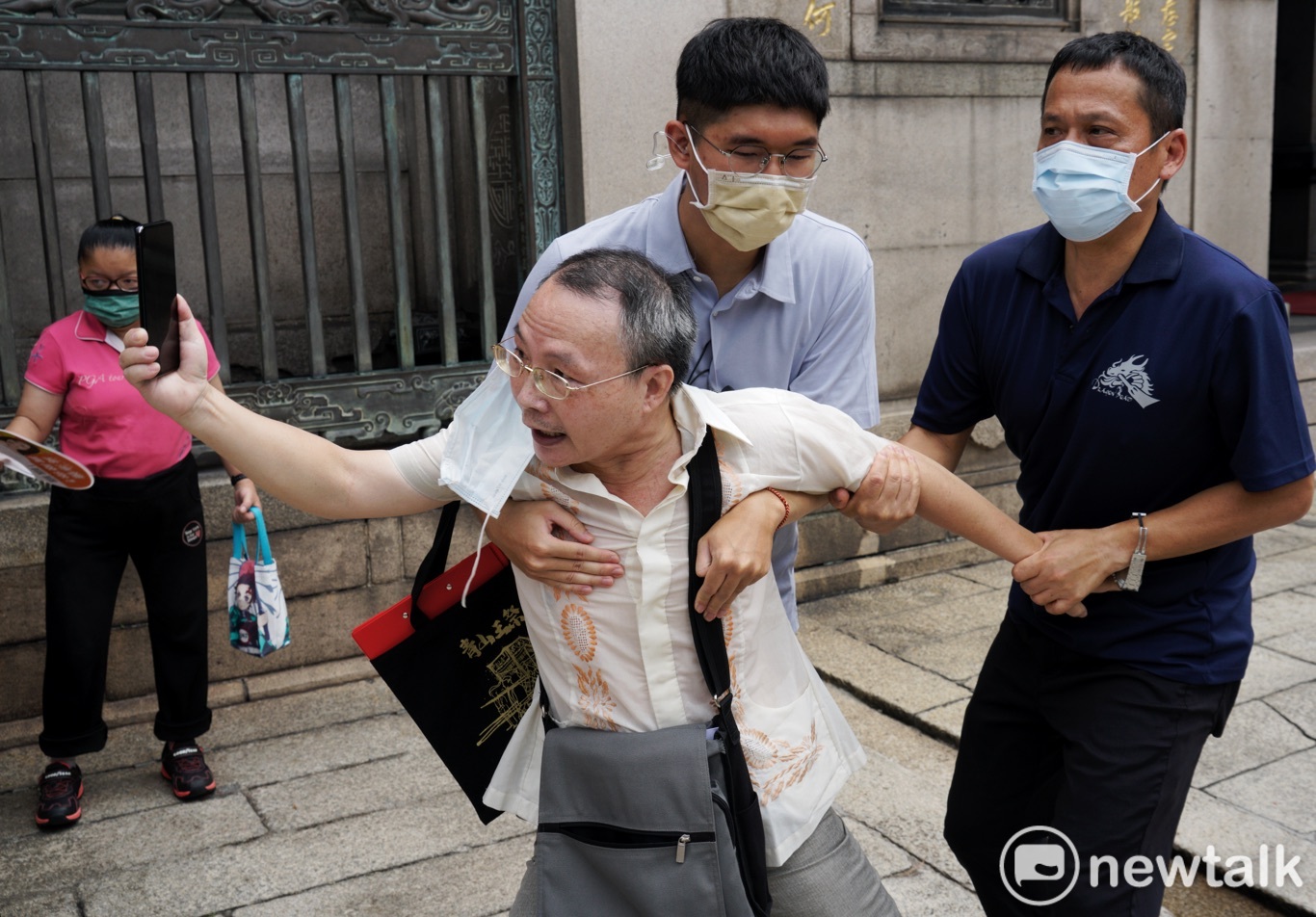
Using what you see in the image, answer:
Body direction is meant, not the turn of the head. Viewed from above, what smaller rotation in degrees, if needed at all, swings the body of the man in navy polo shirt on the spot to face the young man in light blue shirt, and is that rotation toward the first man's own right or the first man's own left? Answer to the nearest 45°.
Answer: approximately 45° to the first man's own right

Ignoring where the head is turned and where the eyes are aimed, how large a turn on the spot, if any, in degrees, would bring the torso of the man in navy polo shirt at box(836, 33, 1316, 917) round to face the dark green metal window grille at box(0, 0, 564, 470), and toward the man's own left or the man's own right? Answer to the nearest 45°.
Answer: approximately 90° to the man's own right

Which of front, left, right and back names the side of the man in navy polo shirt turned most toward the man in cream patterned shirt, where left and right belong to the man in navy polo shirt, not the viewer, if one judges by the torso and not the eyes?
front

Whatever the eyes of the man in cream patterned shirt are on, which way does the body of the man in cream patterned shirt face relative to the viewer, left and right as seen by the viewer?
facing the viewer

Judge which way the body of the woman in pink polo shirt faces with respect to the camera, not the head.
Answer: toward the camera

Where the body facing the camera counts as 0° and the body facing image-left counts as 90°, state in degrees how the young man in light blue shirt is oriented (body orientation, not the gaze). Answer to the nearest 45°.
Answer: approximately 0°

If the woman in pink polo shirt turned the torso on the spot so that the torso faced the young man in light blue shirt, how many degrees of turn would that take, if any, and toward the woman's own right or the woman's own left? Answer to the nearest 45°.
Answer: approximately 45° to the woman's own left

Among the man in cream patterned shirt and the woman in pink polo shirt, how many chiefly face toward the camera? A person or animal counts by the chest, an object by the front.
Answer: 2

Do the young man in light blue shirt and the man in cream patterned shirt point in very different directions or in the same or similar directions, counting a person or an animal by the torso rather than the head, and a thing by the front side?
same or similar directions

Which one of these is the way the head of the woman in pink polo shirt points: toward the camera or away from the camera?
toward the camera

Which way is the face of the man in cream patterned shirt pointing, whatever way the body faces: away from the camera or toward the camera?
toward the camera

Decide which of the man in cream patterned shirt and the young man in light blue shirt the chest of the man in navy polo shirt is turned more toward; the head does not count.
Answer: the man in cream patterned shirt
